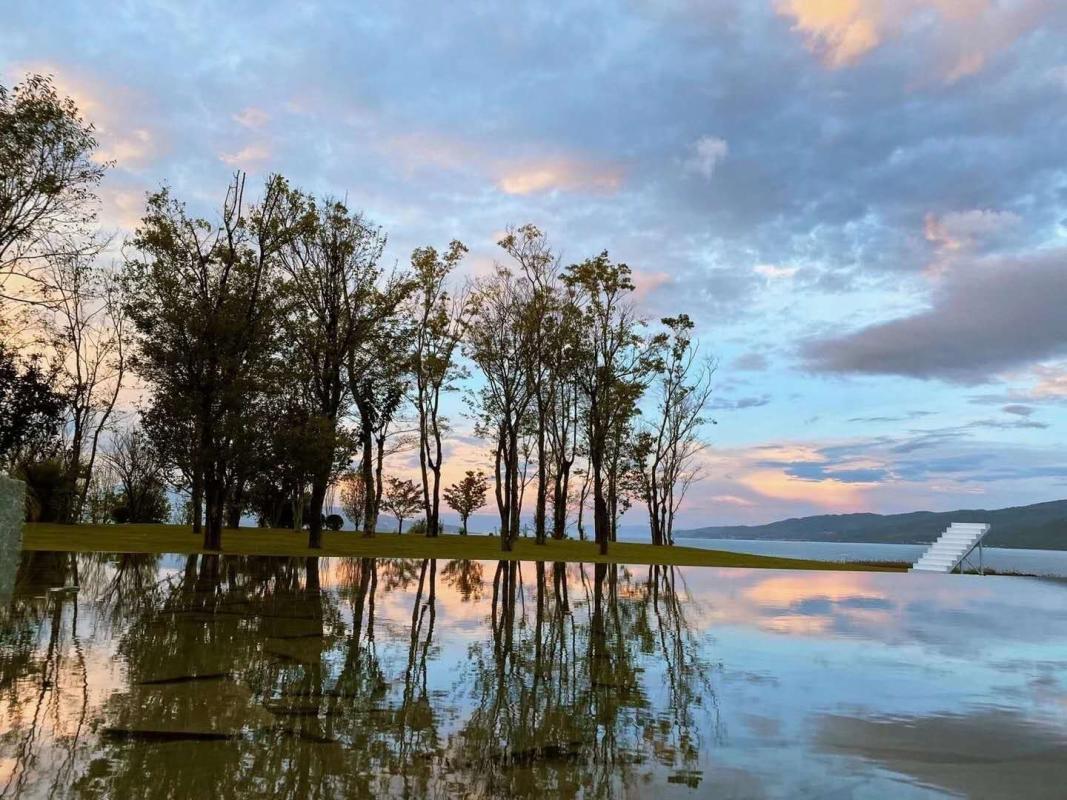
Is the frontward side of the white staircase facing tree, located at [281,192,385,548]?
yes

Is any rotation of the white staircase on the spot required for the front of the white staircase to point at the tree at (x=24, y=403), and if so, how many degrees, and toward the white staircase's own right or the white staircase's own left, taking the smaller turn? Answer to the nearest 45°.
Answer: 0° — it already faces it

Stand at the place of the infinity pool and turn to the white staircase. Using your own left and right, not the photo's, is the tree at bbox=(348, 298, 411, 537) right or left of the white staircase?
left

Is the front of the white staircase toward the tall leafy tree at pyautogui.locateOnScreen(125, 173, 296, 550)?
yes

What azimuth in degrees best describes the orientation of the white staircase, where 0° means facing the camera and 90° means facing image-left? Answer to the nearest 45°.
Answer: approximately 45°
